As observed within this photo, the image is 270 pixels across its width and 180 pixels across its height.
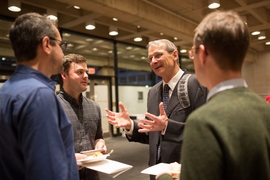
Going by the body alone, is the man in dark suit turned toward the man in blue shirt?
yes

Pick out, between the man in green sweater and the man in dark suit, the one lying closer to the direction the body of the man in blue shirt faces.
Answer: the man in dark suit

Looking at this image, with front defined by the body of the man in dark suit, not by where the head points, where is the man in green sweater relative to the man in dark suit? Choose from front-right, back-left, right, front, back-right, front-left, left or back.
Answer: front-left

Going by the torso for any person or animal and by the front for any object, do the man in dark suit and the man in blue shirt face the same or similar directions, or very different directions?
very different directions

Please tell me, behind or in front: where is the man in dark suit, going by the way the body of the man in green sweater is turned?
in front

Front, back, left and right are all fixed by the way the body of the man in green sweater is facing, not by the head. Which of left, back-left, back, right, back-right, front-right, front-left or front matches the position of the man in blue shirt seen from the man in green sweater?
front-left

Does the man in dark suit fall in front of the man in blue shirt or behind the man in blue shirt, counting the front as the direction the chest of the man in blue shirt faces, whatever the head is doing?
in front

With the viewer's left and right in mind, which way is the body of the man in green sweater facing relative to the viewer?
facing away from the viewer and to the left of the viewer

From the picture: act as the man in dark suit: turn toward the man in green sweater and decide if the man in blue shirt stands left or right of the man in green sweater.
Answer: right

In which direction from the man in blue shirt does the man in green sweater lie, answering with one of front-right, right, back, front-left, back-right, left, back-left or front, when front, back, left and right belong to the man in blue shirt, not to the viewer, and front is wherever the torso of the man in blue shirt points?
right

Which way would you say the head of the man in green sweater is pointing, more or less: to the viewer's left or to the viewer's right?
to the viewer's left

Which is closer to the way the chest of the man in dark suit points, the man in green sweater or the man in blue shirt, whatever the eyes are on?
the man in blue shirt

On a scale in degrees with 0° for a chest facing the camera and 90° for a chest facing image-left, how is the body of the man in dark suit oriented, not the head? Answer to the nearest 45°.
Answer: approximately 45°
